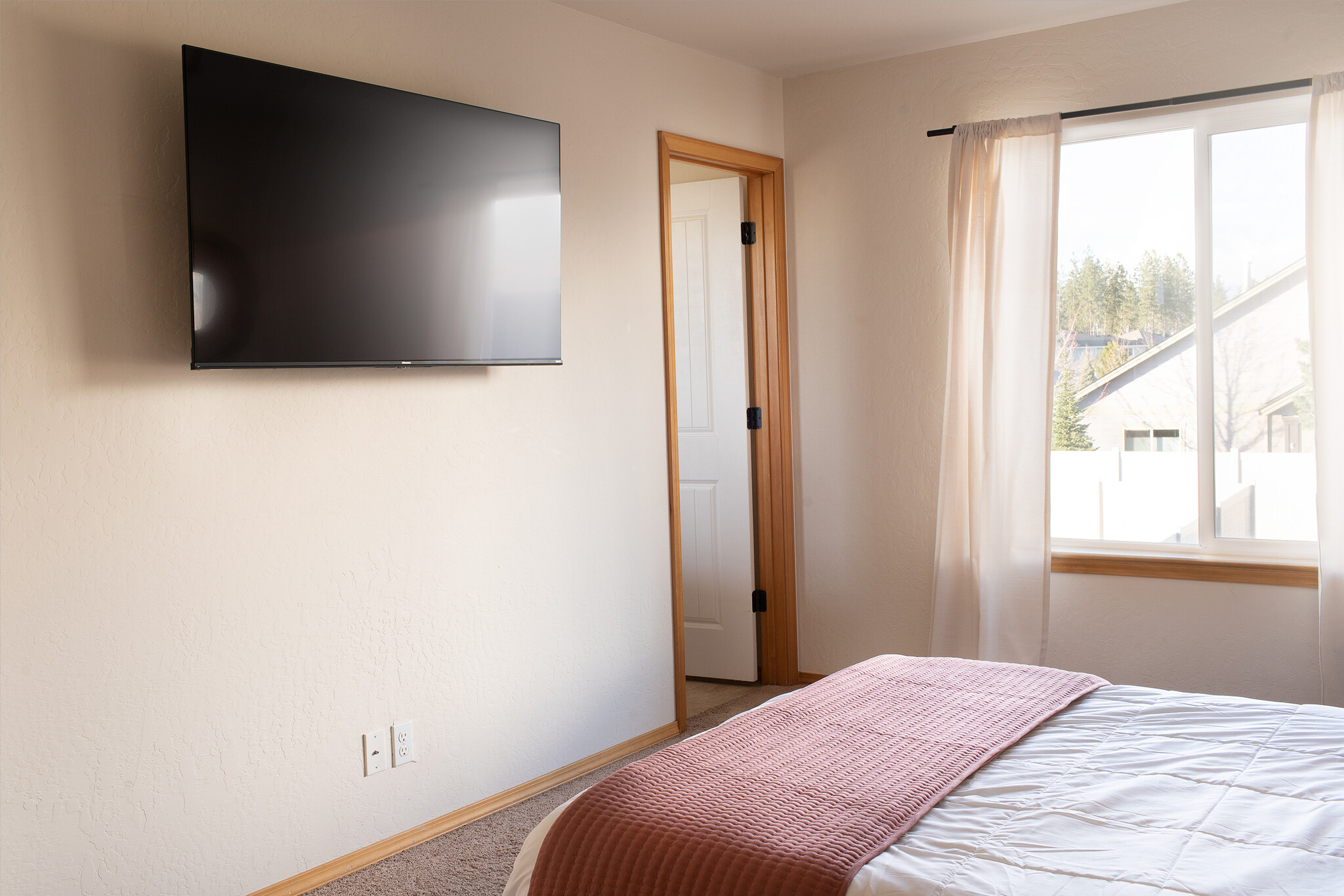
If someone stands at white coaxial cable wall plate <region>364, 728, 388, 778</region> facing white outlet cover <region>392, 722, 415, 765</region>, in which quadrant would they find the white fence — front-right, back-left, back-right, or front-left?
front-right

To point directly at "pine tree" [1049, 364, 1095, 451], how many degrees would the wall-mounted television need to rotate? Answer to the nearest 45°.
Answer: approximately 45° to its left

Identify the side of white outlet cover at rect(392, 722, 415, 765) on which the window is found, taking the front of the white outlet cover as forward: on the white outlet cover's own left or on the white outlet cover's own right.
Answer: on the white outlet cover's own left

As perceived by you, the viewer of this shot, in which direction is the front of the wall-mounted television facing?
facing the viewer and to the right of the viewer

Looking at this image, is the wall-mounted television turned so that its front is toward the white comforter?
yes

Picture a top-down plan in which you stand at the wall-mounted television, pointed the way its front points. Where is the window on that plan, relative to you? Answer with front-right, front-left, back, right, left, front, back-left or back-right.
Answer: front-left

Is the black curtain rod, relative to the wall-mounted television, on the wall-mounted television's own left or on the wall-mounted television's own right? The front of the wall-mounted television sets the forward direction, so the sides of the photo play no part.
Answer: on the wall-mounted television's own left

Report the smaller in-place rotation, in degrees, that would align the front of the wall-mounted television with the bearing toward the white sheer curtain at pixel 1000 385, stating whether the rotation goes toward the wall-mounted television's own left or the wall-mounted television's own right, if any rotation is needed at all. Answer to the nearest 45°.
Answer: approximately 45° to the wall-mounted television's own left

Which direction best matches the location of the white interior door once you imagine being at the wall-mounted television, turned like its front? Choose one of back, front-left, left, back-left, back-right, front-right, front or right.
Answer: left

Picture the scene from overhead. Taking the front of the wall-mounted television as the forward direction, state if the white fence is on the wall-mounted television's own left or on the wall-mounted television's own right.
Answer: on the wall-mounted television's own left

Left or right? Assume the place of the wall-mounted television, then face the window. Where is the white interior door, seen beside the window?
left

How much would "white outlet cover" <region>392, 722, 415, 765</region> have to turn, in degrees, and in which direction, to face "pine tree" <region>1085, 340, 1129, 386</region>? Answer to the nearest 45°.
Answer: approximately 45° to its left

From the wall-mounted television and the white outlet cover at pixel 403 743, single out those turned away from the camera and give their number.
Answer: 0

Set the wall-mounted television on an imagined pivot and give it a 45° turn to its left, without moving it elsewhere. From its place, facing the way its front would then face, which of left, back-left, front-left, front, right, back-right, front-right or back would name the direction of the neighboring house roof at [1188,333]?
front

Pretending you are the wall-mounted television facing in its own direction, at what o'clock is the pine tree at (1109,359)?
The pine tree is roughly at 10 o'clock from the wall-mounted television.

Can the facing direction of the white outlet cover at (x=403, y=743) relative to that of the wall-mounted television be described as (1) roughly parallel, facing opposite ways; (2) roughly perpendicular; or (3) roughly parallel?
roughly parallel
